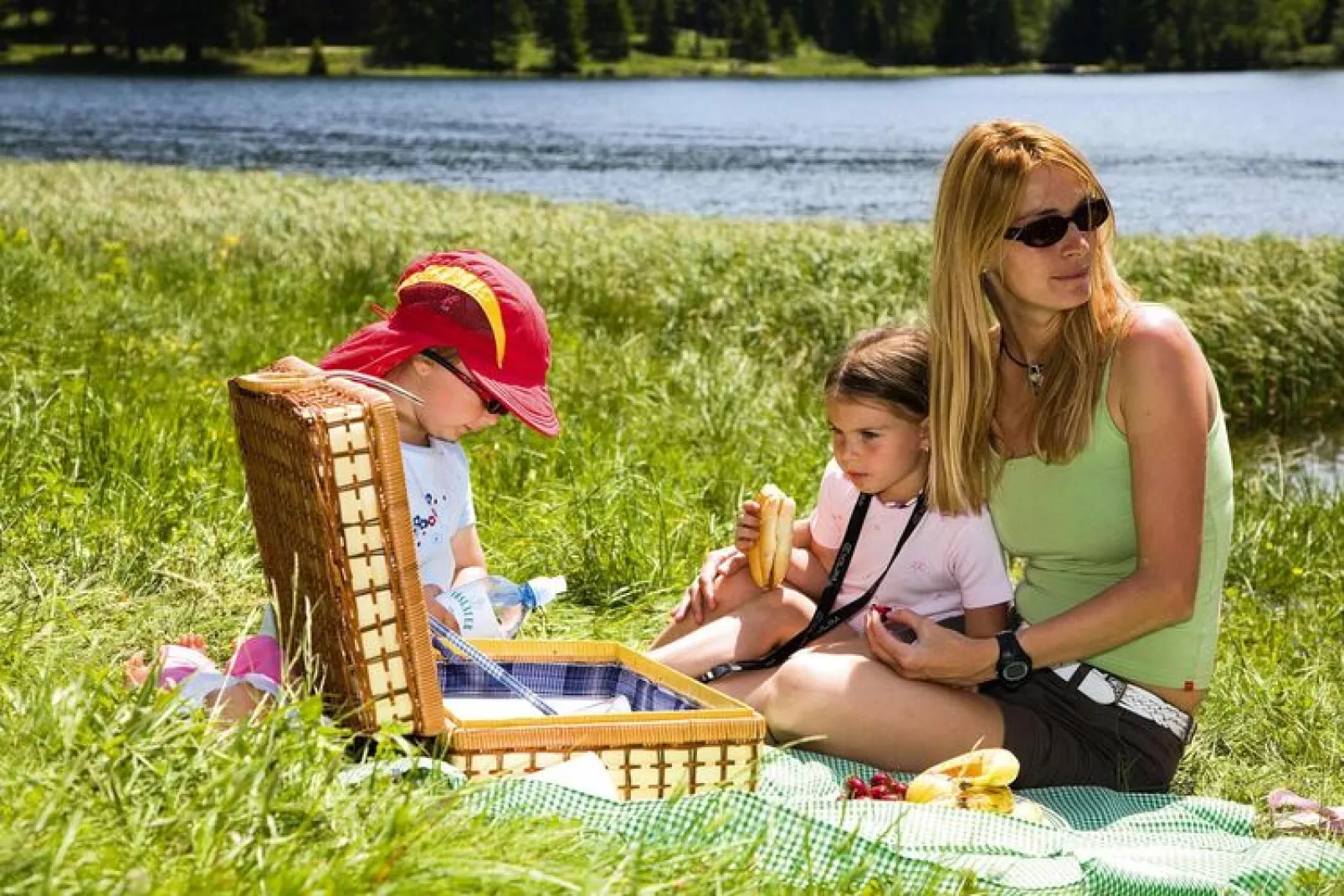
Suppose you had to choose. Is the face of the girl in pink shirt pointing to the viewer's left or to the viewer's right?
to the viewer's left

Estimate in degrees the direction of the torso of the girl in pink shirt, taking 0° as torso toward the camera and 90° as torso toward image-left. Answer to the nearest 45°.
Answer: approximately 45°

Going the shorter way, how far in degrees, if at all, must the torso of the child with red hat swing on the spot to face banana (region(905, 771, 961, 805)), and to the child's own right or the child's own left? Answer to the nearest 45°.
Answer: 0° — they already face it

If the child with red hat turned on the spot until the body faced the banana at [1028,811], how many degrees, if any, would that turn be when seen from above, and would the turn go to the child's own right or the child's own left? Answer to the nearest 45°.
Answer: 0° — they already face it

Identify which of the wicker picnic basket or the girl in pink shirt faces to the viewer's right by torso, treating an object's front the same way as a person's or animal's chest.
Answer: the wicker picnic basket

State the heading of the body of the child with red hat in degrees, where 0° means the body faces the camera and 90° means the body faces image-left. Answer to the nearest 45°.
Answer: approximately 315°

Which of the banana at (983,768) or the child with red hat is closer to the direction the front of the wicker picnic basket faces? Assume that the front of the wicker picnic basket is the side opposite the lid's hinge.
the banana

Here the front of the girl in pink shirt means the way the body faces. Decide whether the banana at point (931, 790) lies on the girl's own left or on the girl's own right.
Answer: on the girl's own left

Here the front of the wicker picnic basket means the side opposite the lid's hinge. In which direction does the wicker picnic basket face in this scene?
to the viewer's right

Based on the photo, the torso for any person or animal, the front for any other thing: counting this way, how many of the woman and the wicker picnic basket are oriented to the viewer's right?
1

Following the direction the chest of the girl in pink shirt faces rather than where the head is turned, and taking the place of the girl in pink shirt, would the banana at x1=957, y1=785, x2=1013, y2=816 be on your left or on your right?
on your left
